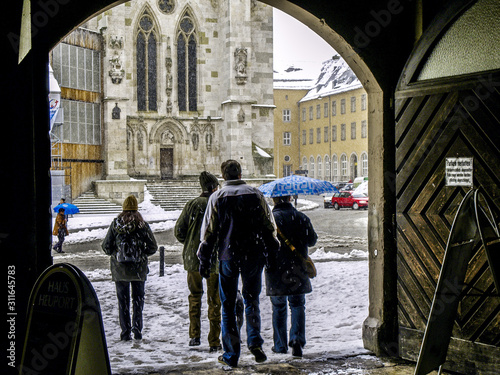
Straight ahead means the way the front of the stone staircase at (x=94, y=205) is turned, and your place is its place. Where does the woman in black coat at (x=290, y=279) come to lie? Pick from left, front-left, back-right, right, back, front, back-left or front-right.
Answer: front

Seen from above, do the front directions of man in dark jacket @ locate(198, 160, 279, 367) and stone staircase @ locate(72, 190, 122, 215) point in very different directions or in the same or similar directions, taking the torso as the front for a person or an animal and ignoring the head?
very different directions

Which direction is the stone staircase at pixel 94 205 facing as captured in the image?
toward the camera

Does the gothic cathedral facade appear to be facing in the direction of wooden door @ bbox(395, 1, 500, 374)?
yes

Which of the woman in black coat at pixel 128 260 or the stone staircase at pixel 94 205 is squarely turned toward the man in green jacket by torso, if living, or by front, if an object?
the stone staircase

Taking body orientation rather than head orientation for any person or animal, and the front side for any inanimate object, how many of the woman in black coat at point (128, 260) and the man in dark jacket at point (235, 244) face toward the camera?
0

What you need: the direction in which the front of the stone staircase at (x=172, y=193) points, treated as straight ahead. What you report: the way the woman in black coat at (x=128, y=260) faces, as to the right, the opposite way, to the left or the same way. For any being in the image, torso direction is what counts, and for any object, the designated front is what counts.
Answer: the opposite way

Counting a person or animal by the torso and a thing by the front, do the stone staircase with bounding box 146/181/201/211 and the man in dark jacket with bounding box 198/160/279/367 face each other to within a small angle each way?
yes

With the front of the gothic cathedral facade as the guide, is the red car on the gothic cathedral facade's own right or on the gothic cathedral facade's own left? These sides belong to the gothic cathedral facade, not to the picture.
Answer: on the gothic cathedral facade's own left

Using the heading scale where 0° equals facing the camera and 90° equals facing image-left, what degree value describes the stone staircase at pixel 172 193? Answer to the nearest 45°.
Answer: approximately 0°

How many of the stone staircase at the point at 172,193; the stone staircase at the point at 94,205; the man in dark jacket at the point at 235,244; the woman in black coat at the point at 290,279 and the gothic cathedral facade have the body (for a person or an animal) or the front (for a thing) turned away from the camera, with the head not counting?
2

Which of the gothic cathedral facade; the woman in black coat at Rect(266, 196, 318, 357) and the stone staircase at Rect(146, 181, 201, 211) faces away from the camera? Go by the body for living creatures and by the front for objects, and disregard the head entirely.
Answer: the woman in black coat

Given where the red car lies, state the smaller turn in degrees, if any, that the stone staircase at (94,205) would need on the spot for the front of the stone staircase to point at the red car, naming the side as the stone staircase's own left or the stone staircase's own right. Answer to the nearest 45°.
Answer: approximately 90° to the stone staircase's own left

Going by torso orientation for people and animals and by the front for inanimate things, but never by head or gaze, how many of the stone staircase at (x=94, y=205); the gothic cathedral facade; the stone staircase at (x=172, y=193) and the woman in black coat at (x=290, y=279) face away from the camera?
1

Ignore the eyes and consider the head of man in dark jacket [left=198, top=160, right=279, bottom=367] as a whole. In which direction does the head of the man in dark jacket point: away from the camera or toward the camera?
away from the camera

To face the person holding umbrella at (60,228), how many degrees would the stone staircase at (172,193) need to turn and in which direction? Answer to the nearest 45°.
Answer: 0° — it already faces them

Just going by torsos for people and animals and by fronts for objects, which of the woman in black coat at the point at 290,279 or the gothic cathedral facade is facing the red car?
the woman in black coat

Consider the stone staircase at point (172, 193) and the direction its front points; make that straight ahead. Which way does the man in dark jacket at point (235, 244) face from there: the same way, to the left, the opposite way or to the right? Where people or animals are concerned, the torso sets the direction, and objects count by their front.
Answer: the opposite way

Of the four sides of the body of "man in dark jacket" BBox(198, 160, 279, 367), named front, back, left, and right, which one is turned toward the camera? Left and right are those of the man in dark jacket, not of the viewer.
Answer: back
